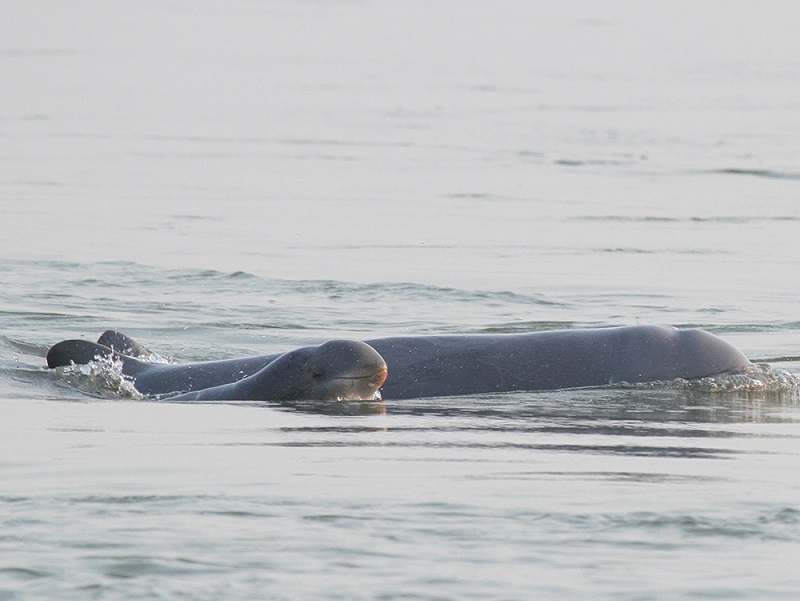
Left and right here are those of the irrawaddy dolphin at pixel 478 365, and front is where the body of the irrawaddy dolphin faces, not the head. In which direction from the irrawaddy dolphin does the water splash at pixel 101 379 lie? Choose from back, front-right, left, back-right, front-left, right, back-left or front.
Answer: back

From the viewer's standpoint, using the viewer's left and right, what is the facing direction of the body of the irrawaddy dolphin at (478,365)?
facing to the right of the viewer
